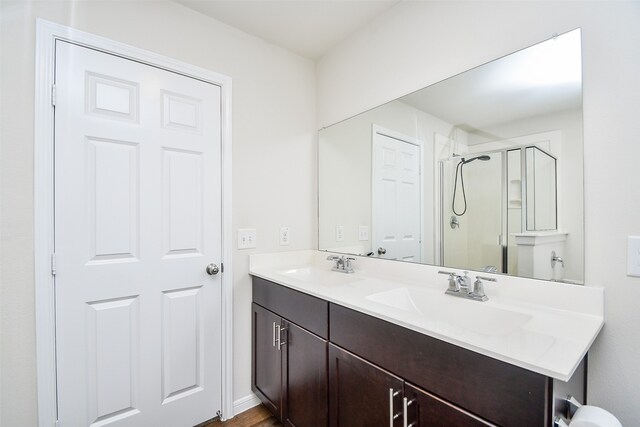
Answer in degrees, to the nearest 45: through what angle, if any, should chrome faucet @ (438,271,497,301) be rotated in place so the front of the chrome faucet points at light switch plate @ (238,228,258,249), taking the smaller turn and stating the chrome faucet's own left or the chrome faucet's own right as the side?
approximately 45° to the chrome faucet's own right

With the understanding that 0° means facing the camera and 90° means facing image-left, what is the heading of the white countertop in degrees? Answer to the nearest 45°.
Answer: approximately 45°

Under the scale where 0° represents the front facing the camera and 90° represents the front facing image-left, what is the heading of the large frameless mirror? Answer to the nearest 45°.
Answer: approximately 45°

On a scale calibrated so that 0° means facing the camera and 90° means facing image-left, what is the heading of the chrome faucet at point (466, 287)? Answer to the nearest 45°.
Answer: approximately 45°
